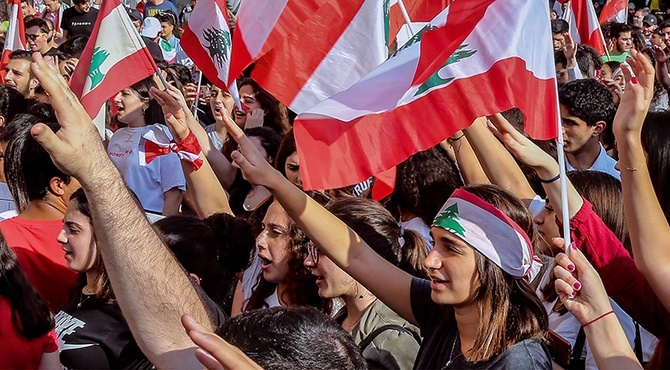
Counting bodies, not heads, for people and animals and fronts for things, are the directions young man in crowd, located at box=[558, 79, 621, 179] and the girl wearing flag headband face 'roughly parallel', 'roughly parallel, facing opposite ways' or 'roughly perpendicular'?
roughly parallel

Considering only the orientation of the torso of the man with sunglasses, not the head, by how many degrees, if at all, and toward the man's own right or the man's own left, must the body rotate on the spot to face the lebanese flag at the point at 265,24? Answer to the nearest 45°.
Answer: approximately 45° to the man's own left

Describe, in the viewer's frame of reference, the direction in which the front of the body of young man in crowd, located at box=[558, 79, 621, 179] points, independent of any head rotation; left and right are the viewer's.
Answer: facing the viewer and to the left of the viewer

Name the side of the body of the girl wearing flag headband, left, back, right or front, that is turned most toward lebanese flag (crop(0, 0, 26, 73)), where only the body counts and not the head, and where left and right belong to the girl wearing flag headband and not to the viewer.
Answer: right

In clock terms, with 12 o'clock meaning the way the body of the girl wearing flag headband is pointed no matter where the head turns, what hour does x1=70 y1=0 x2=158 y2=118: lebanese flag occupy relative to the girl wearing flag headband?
The lebanese flag is roughly at 3 o'clock from the girl wearing flag headband.

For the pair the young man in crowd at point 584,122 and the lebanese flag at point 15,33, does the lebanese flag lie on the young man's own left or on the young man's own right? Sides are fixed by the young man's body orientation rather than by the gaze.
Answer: on the young man's own right

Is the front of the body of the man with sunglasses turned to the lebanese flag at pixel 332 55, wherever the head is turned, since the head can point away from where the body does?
no

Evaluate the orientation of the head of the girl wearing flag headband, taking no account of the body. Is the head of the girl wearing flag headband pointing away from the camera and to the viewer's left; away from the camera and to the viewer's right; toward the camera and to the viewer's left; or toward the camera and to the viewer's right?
toward the camera and to the viewer's left

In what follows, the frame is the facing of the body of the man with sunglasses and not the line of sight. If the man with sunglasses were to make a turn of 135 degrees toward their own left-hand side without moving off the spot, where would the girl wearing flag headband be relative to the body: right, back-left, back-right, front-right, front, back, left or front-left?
right

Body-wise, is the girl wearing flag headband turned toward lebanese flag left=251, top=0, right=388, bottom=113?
no

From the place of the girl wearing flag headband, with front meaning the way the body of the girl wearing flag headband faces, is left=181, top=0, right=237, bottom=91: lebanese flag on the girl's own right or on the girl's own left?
on the girl's own right
